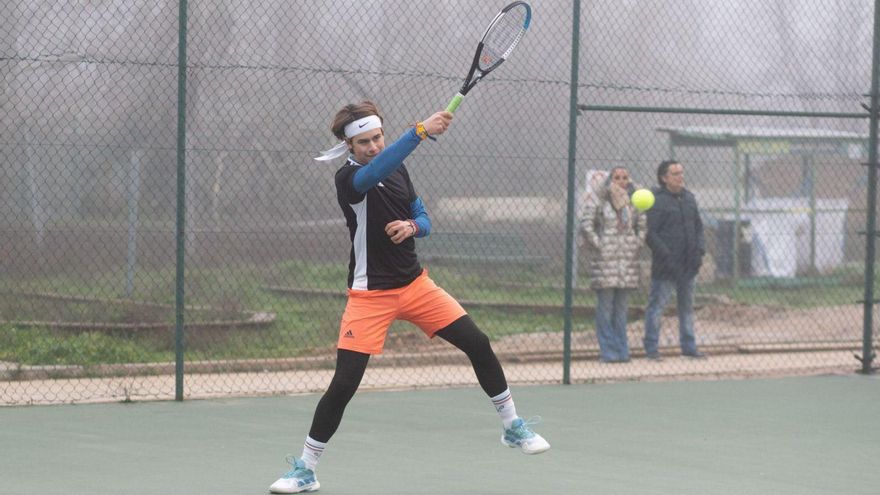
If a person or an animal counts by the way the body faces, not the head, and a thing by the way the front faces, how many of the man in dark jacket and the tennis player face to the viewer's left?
0

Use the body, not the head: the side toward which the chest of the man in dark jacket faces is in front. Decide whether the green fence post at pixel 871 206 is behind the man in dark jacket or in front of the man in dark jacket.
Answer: in front

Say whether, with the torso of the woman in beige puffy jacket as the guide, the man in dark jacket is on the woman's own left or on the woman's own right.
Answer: on the woman's own left

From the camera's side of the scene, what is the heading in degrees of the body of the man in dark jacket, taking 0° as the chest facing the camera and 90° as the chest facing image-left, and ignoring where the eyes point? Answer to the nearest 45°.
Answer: approximately 315°

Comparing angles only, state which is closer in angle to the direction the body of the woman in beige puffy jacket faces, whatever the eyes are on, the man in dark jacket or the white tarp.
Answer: the man in dark jacket

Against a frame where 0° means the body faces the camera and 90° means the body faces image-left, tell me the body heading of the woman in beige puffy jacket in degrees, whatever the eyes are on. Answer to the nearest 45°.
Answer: approximately 315°

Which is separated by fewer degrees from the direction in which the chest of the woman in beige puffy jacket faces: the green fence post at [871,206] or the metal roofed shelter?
the green fence post
